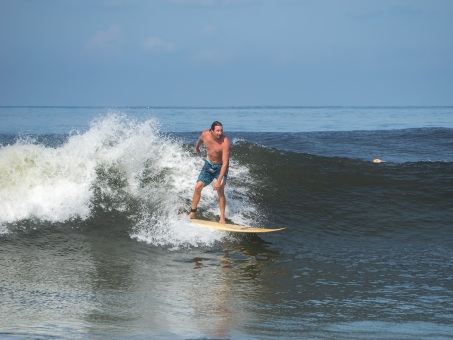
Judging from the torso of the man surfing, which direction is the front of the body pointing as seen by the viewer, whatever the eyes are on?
toward the camera
